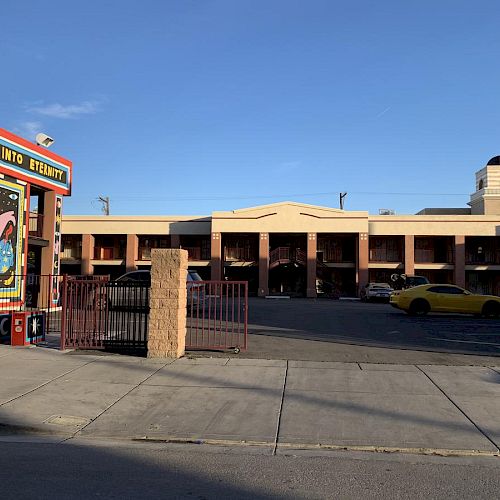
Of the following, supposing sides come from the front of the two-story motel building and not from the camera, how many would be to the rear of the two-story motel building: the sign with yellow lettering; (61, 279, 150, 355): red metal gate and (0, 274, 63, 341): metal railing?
0

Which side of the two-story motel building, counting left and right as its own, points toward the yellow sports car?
front

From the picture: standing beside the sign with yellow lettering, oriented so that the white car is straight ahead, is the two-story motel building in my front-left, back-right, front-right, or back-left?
front-left

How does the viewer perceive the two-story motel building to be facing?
facing the viewer

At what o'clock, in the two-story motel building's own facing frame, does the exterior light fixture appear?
The exterior light fixture is roughly at 1 o'clock from the two-story motel building.

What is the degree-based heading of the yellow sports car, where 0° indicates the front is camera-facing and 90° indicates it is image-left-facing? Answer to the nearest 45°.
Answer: approximately 270°

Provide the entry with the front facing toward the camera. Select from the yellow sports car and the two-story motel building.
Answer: the two-story motel building

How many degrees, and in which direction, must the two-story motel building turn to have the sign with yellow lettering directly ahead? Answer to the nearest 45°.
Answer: approximately 45° to its right

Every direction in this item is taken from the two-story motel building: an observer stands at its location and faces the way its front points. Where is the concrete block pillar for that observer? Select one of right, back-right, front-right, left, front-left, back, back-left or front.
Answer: front

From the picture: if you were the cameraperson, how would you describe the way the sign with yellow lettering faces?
facing the viewer and to the right of the viewer

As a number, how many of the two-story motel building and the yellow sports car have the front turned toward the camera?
1
